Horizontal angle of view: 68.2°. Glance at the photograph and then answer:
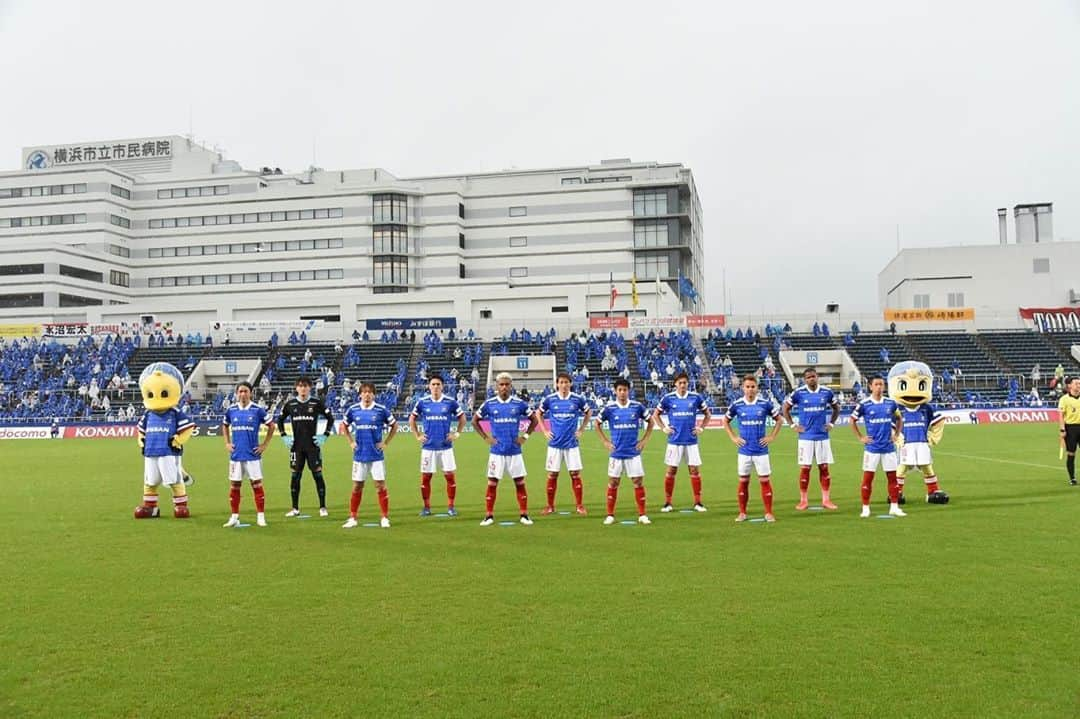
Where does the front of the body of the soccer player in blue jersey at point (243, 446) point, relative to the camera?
toward the camera

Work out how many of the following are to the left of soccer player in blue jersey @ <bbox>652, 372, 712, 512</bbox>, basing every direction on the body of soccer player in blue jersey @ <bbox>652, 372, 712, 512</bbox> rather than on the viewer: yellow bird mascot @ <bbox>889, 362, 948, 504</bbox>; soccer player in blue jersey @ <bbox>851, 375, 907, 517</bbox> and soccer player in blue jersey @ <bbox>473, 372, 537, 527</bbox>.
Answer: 2

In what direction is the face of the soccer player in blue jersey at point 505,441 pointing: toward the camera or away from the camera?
toward the camera

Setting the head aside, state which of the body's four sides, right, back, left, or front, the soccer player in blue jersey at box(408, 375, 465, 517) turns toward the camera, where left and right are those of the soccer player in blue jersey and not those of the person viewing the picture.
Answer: front

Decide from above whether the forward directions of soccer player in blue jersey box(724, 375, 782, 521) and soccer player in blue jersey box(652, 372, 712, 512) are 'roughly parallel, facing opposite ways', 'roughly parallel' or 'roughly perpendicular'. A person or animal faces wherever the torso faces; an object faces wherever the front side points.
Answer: roughly parallel

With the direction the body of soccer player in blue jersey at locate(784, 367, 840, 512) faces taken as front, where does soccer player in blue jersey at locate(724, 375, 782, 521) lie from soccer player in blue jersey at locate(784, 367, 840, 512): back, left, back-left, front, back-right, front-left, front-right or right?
front-right

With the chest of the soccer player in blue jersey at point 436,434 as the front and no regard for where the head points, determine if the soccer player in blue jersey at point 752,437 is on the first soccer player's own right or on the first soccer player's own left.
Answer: on the first soccer player's own left

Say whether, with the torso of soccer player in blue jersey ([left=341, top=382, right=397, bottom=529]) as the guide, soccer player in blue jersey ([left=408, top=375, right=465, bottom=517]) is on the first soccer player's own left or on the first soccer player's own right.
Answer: on the first soccer player's own left

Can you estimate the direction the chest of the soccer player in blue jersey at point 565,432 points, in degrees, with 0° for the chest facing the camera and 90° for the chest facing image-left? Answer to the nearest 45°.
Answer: approximately 0°

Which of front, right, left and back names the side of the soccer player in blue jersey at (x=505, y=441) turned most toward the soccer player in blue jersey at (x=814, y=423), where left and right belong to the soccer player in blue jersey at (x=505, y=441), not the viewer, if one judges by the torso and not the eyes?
left

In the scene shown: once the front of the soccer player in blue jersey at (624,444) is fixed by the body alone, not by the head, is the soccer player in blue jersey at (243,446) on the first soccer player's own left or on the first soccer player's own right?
on the first soccer player's own right

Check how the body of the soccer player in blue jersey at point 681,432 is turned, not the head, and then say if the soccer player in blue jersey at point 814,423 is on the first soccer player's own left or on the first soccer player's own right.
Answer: on the first soccer player's own left

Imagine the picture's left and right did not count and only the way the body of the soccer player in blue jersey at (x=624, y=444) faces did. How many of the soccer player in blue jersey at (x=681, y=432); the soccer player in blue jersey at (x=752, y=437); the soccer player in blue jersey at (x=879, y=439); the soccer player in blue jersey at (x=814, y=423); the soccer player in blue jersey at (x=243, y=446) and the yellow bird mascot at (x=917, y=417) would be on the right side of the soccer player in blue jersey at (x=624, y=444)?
1

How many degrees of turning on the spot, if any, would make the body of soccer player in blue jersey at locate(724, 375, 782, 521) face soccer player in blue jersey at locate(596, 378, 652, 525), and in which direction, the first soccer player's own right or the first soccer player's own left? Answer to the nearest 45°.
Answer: approximately 90° to the first soccer player's own right

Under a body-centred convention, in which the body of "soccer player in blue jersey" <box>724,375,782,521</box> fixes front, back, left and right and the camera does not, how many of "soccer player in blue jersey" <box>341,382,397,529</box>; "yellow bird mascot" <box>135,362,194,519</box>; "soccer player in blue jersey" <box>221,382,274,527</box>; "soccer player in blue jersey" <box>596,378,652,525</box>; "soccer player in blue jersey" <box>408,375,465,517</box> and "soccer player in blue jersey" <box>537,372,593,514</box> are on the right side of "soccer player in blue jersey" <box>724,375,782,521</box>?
6

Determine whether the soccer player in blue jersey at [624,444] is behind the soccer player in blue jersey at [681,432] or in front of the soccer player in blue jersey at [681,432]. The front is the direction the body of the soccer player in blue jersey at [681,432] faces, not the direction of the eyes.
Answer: in front

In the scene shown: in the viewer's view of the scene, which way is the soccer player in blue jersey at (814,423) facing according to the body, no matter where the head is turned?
toward the camera
